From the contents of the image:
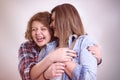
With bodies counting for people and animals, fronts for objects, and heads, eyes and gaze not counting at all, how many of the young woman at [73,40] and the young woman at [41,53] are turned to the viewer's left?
1

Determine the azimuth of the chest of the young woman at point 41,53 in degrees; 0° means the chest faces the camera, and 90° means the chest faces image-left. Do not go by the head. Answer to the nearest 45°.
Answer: approximately 315°

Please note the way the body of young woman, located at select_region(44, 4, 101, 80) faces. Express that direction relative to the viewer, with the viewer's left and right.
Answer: facing to the left of the viewer
